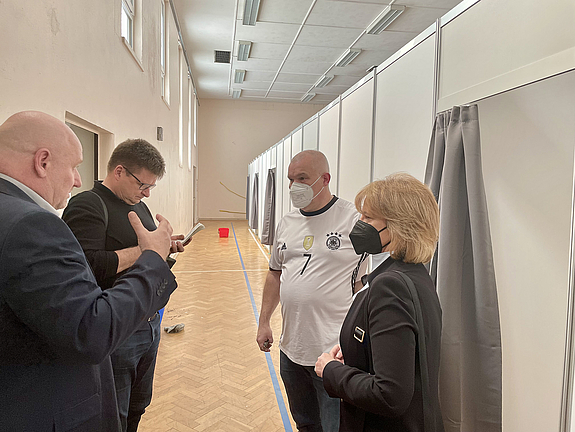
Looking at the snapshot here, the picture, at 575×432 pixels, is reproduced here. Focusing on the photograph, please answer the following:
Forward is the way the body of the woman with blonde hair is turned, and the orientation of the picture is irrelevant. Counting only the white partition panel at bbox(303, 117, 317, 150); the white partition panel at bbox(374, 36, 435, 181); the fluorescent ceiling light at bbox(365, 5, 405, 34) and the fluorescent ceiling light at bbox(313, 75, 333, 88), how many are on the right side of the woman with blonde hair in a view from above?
4

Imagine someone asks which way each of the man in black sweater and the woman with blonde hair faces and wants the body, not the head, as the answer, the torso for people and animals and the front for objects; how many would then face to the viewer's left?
1

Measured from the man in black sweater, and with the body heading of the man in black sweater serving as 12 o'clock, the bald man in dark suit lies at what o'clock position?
The bald man in dark suit is roughly at 2 o'clock from the man in black sweater.

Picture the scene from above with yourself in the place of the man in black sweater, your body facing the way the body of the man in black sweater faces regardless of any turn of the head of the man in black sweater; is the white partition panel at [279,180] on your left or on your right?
on your left

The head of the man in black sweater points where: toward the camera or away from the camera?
toward the camera

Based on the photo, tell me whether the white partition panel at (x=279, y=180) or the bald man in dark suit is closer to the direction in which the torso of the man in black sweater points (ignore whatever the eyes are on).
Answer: the bald man in dark suit

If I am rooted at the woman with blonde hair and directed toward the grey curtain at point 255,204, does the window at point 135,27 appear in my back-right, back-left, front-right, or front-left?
front-left

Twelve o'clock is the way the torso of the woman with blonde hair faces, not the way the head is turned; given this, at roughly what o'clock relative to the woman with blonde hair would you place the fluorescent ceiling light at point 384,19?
The fluorescent ceiling light is roughly at 3 o'clock from the woman with blonde hair.

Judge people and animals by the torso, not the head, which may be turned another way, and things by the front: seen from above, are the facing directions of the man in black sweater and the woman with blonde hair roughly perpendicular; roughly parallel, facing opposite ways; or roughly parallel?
roughly parallel, facing opposite ways

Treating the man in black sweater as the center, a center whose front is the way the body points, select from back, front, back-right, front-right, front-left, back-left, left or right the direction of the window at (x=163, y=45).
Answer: back-left

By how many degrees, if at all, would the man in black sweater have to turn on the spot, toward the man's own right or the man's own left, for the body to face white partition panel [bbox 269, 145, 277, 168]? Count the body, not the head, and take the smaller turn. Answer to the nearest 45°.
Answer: approximately 90° to the man's own left

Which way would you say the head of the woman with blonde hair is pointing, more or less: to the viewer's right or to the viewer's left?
to the viewer's left

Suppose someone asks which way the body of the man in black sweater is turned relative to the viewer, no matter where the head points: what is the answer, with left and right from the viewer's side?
facing the viewer and to the right of the viewer

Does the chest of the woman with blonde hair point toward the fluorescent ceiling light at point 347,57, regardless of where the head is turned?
no

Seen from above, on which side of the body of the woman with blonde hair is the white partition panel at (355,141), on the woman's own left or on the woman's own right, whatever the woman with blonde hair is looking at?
on the woman's own right

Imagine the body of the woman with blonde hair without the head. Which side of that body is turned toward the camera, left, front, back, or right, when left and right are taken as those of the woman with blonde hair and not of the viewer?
left

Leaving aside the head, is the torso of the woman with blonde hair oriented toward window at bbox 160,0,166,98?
no
